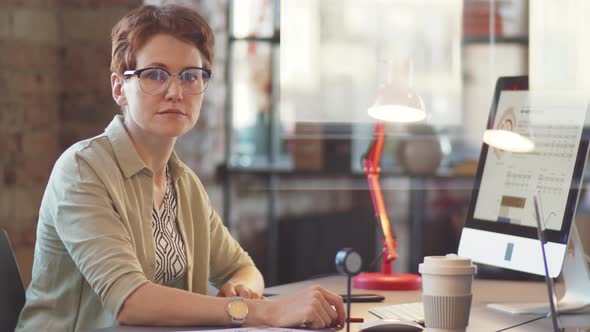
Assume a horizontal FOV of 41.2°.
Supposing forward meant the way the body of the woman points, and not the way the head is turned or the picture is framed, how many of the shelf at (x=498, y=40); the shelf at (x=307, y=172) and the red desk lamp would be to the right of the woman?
0

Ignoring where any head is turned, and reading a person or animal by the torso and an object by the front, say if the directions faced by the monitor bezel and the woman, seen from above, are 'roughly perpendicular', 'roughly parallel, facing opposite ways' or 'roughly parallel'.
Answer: roughly perpendicular

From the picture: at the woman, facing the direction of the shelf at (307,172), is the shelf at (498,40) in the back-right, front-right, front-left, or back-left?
front-right

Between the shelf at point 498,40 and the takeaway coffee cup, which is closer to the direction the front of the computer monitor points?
the takeaway coffee cup

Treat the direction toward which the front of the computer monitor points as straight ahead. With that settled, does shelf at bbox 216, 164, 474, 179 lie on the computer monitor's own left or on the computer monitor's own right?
on the computer monitor's own right

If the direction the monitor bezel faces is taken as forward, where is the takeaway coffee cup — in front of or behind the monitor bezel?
in front

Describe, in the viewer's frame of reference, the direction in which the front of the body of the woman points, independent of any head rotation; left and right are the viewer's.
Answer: facing the viewer and to the right of the viewer

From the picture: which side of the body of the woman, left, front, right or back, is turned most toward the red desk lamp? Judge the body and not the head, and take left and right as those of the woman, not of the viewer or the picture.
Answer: left

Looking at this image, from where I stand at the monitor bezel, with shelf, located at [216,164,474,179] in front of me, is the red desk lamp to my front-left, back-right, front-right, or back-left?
front-left

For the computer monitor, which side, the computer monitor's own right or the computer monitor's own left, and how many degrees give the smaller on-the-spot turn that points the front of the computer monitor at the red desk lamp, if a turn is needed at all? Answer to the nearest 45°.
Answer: approximately 90° to the computer monitor's own right

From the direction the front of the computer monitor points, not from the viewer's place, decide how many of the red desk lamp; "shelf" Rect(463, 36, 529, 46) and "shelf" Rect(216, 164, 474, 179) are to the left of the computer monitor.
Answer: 0

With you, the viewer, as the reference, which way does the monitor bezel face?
facing the viewer and to the left of the viewer

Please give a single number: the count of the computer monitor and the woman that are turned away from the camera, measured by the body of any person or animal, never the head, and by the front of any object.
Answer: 0

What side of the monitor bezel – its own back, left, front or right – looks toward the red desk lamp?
right

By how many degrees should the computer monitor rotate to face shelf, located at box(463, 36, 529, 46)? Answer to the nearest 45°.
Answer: approximately 135° to its right

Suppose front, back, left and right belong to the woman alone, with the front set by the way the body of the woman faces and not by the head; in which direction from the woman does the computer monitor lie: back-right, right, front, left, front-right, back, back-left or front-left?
front-left

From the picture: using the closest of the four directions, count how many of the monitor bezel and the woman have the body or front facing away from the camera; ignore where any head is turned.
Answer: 0

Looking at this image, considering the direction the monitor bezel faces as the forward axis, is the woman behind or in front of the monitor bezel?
in front

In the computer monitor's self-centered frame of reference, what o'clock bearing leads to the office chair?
The office chair is roughly at 1 o'clock from the computer monitor.

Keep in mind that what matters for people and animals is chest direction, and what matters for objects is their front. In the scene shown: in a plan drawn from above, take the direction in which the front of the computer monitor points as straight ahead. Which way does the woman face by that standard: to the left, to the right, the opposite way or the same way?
to the left
